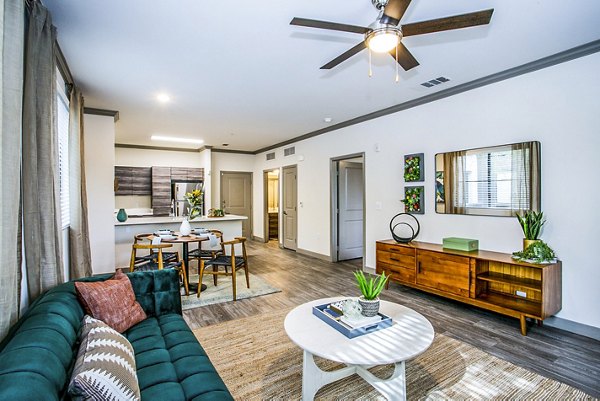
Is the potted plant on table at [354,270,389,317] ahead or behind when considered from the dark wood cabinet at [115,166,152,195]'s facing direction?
ahead

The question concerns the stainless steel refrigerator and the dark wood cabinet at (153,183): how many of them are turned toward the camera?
2

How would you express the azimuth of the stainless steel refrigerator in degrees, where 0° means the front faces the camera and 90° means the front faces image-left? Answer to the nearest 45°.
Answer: approximately 0°

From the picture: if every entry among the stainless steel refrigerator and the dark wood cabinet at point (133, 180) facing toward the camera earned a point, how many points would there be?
2

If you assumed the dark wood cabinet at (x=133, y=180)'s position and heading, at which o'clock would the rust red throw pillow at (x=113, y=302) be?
The rust red throw pillow is roughly at 12 o'clock from the dark wood cabinet.

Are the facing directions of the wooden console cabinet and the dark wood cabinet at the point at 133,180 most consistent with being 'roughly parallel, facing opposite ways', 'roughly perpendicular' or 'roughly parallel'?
roughly perpendicular

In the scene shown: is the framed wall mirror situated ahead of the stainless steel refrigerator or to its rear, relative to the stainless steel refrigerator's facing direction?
ahead

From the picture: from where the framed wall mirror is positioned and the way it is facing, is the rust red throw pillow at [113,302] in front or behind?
in front

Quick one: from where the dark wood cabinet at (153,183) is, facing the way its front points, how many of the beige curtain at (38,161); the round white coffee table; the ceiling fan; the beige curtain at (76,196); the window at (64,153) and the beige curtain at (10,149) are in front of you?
6

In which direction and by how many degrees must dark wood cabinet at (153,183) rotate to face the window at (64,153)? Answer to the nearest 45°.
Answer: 0° — it already faces it

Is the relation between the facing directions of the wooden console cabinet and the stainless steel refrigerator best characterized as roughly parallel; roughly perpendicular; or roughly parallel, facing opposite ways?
roughly perpendicular

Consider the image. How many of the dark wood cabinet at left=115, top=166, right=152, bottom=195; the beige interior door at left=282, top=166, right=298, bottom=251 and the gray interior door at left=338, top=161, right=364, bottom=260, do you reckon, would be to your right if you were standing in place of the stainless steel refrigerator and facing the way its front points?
1

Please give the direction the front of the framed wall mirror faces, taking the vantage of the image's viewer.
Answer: facing the viewer and to the left of the viewer
